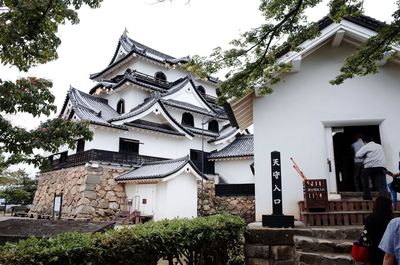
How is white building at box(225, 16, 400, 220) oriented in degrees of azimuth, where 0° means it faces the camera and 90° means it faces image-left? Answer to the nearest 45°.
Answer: approximately 0°

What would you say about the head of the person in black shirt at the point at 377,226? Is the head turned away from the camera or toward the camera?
away from the camera

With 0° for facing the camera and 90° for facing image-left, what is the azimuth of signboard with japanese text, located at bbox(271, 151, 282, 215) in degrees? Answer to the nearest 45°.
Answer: approximately 0°

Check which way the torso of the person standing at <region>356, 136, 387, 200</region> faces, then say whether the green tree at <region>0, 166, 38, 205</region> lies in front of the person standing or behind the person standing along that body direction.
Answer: in front

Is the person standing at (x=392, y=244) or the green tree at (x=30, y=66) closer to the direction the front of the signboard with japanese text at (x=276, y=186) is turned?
the person standing

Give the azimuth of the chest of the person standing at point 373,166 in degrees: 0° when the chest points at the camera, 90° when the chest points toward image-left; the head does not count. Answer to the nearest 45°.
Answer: approximately 135°

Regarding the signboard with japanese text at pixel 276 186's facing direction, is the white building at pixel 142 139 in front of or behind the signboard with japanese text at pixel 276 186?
behind

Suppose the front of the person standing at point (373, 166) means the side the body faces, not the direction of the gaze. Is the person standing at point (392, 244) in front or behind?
behind

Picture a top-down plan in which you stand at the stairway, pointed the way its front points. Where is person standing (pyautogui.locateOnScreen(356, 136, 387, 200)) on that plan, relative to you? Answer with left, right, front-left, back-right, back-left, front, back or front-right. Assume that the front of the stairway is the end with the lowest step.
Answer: back-left
